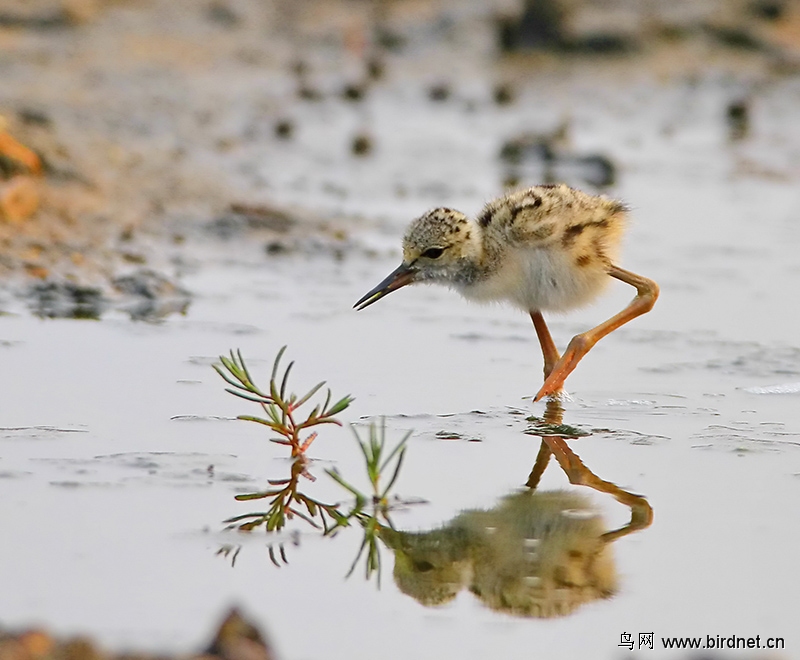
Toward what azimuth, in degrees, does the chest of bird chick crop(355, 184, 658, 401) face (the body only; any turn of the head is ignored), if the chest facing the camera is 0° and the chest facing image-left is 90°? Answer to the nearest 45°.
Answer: approximately 90°

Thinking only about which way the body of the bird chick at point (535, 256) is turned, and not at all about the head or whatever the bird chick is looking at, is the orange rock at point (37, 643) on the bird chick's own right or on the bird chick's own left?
on the bird chick's own left
